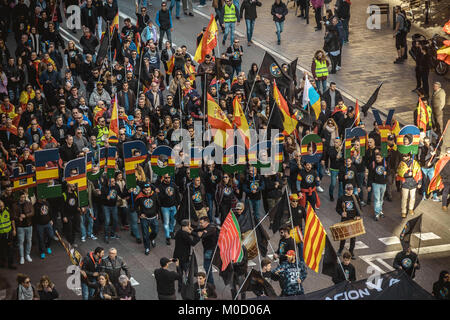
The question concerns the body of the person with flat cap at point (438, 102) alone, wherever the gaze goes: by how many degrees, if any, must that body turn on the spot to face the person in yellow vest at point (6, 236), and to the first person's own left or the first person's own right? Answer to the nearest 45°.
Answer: approximately 45° to the first person's own left

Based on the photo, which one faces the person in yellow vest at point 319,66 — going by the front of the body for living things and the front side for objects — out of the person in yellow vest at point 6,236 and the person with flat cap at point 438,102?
the person with flat cap

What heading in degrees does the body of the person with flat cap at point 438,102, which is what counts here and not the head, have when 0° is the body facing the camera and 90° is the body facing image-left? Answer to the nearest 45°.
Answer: approximately 90°

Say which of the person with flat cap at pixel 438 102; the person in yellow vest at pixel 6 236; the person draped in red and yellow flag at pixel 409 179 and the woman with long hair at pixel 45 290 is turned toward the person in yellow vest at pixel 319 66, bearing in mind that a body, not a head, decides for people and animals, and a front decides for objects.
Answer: the person with flat cap
